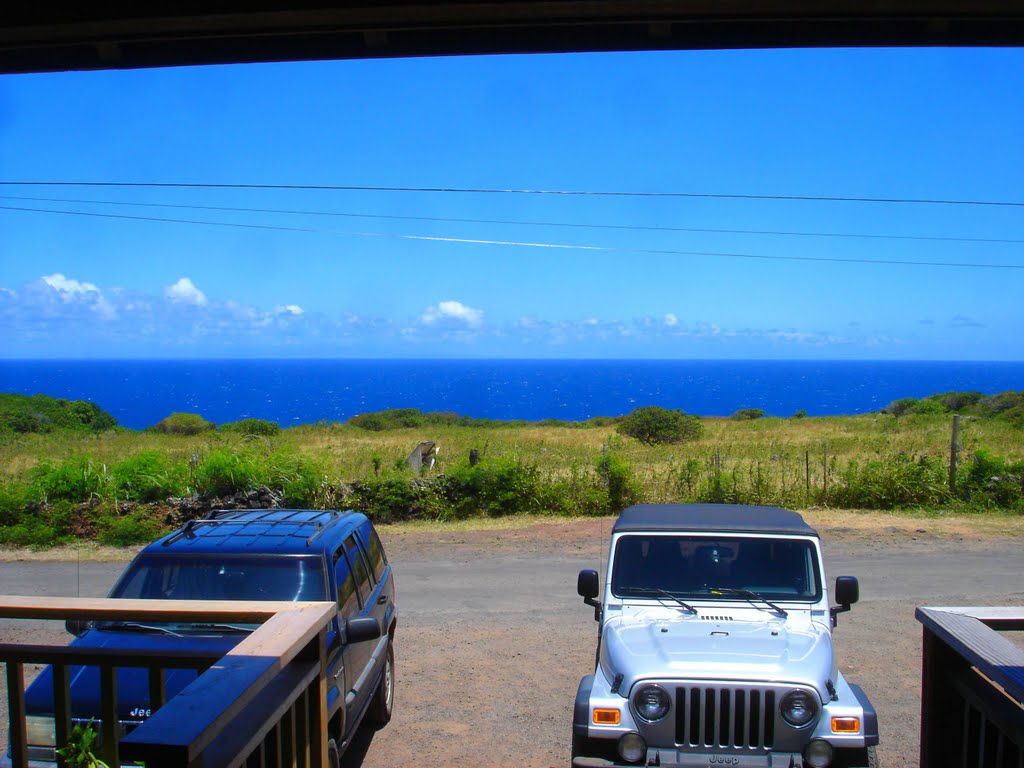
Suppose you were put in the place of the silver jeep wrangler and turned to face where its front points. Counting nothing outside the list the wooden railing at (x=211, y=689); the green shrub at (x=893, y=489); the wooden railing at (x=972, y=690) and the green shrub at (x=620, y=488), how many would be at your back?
2

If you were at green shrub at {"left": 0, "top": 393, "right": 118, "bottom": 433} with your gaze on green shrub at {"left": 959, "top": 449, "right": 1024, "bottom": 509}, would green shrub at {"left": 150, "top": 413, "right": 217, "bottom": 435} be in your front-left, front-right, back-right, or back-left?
front-left

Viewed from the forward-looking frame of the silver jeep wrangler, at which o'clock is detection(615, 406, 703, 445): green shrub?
The green shrub is roughly at 6 o'clock from the silver jeep wrangler.

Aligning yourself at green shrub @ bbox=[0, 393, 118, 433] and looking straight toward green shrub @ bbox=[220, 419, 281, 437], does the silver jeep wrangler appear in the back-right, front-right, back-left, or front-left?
front-right

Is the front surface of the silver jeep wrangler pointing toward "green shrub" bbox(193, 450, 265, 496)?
no

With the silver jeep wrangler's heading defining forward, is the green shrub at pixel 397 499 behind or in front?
behind

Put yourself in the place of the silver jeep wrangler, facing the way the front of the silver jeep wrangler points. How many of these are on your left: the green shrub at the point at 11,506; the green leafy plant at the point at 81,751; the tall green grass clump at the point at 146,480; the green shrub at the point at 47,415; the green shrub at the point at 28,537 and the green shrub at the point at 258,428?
0

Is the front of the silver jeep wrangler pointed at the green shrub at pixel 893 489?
no

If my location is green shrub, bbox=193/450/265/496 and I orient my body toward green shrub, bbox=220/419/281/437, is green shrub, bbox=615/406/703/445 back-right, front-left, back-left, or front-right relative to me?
front-right

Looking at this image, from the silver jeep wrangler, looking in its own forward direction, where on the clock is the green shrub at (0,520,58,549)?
The green shrub is roughly at 4 o'clock from the silver jeep wrangler.

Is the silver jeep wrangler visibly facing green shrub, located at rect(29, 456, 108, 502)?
no

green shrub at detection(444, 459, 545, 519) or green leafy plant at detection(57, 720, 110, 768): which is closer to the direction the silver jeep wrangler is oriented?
the green leafy plant

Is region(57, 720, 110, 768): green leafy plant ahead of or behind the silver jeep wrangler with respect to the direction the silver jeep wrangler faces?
ahead

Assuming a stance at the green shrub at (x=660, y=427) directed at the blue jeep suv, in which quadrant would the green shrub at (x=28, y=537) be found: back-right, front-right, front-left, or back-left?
front-right

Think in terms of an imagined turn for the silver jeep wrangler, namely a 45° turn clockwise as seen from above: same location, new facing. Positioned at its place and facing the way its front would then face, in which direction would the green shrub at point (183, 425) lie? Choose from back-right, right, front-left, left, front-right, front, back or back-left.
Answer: right

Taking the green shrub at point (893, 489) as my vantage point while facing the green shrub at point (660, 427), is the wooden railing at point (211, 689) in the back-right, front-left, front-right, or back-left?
back-left

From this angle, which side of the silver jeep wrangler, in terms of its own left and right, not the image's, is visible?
front

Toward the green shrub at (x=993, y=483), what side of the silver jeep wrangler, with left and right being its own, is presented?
back

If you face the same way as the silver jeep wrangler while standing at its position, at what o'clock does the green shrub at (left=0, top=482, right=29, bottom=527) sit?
The green shrub is roughly at 4 o'clock from the silver jeep wrangler.
